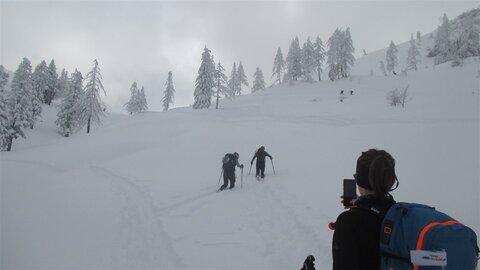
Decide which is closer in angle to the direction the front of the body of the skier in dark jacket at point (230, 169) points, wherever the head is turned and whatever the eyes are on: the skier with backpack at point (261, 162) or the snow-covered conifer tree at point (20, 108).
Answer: the skier with backpack

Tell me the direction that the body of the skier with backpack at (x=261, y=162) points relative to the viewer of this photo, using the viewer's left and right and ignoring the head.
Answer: facing away from the viewer

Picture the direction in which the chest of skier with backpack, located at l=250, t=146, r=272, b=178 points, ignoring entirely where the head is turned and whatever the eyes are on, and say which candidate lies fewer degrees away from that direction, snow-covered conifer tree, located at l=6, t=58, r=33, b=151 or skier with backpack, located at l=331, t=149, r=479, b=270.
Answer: the snow-covered conifer tree

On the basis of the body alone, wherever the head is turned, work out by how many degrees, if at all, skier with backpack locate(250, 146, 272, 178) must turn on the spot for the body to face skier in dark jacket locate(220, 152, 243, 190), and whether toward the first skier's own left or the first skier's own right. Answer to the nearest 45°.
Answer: approximately 135° to the first skier's own left

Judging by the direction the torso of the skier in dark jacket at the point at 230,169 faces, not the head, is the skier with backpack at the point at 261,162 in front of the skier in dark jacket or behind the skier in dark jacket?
in front

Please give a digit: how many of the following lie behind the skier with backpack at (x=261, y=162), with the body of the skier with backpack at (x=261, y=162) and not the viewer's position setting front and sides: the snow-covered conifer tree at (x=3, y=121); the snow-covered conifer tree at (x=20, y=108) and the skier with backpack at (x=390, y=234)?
1

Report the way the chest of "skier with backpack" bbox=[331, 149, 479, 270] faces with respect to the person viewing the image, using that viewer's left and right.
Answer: facing away from the viewer and to the left of the viewer

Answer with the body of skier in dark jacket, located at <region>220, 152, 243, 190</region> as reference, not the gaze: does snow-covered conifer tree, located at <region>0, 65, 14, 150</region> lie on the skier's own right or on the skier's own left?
on the skier's own left

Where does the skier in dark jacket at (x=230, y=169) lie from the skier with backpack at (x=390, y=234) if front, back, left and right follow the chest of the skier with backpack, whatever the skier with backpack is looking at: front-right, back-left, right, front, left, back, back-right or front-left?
front

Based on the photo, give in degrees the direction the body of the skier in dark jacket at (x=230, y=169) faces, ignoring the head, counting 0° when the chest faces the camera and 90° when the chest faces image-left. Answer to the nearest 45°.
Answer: approximately 225°

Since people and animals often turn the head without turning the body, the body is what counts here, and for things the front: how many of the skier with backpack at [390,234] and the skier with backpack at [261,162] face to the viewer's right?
0

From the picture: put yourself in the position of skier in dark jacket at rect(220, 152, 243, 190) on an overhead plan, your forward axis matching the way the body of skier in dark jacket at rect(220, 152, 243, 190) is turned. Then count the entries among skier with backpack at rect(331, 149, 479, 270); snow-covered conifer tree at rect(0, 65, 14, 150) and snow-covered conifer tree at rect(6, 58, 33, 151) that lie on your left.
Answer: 2

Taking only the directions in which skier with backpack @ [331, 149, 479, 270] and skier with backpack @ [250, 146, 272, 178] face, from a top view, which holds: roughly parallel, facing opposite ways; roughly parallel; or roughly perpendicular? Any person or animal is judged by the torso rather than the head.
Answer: roughly parallel

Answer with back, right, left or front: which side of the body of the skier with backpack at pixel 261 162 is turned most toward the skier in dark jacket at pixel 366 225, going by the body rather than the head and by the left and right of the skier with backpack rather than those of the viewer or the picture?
back

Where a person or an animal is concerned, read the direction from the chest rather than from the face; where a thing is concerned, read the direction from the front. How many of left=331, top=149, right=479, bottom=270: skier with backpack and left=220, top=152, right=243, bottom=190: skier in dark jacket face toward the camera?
0

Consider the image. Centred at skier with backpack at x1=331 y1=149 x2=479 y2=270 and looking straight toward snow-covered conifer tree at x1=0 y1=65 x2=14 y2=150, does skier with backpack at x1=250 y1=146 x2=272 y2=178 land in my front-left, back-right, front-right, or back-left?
front-right

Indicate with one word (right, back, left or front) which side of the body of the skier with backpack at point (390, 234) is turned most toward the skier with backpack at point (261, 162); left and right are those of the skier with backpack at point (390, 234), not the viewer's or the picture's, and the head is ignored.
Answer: front
